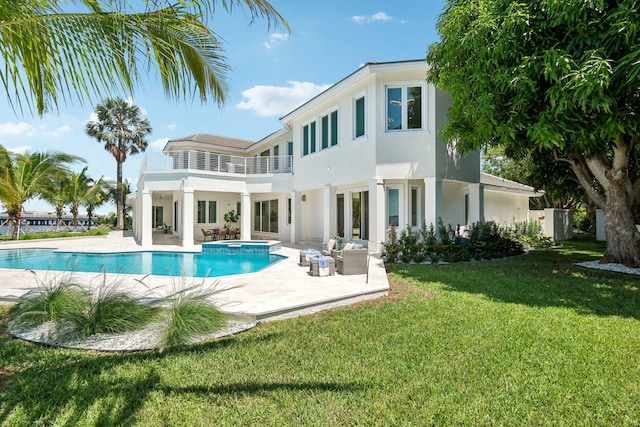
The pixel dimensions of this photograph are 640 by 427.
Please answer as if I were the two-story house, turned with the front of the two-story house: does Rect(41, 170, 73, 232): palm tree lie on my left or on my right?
on my right

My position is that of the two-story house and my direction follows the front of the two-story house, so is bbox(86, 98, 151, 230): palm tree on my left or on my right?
on my right

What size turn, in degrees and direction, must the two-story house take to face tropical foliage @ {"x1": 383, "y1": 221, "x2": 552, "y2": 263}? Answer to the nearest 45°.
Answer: approximately 90° to its left

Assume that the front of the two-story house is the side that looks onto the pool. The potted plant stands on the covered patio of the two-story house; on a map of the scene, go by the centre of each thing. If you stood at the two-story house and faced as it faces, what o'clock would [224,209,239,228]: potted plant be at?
The potted plant is roughly at 3 o'clock from the two-story house.

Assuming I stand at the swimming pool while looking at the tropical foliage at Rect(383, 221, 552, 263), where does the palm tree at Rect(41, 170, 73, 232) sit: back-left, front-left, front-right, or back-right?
back-left

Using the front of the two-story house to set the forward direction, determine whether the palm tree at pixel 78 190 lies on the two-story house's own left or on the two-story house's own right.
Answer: on the two-story house's own right

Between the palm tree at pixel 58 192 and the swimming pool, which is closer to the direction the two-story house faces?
the swimming pool

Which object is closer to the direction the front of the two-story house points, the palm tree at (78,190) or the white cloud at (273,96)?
the palm tree

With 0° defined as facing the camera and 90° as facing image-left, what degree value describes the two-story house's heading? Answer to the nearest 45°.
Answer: approximately 45°
